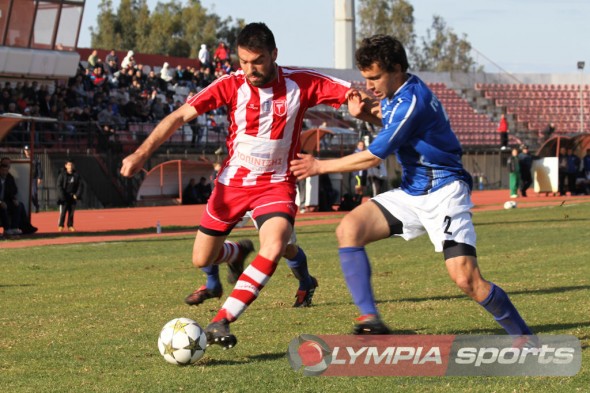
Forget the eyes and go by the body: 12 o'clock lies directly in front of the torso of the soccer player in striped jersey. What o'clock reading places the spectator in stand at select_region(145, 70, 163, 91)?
The spectator in stand is roughly at 6 o'clock from the soccer player in striped jersey.

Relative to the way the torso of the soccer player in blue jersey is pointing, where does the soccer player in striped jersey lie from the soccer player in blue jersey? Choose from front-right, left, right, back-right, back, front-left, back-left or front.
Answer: front-right

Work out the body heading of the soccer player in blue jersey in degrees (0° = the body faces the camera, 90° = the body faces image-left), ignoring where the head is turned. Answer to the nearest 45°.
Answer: approximately 90°
